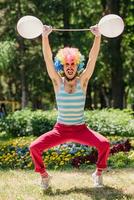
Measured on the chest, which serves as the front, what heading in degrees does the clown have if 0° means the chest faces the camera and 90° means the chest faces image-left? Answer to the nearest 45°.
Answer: approximately 0°

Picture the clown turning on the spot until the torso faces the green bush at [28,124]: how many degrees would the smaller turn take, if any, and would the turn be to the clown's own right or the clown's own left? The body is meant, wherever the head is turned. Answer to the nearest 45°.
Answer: approximately 180°

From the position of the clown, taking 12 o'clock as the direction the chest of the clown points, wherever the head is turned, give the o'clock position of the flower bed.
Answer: The flower bed is roughly at 6 o'clock from the clown.

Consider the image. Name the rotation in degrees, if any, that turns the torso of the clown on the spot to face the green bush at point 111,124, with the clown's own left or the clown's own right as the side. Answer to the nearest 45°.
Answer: approximately 180°
